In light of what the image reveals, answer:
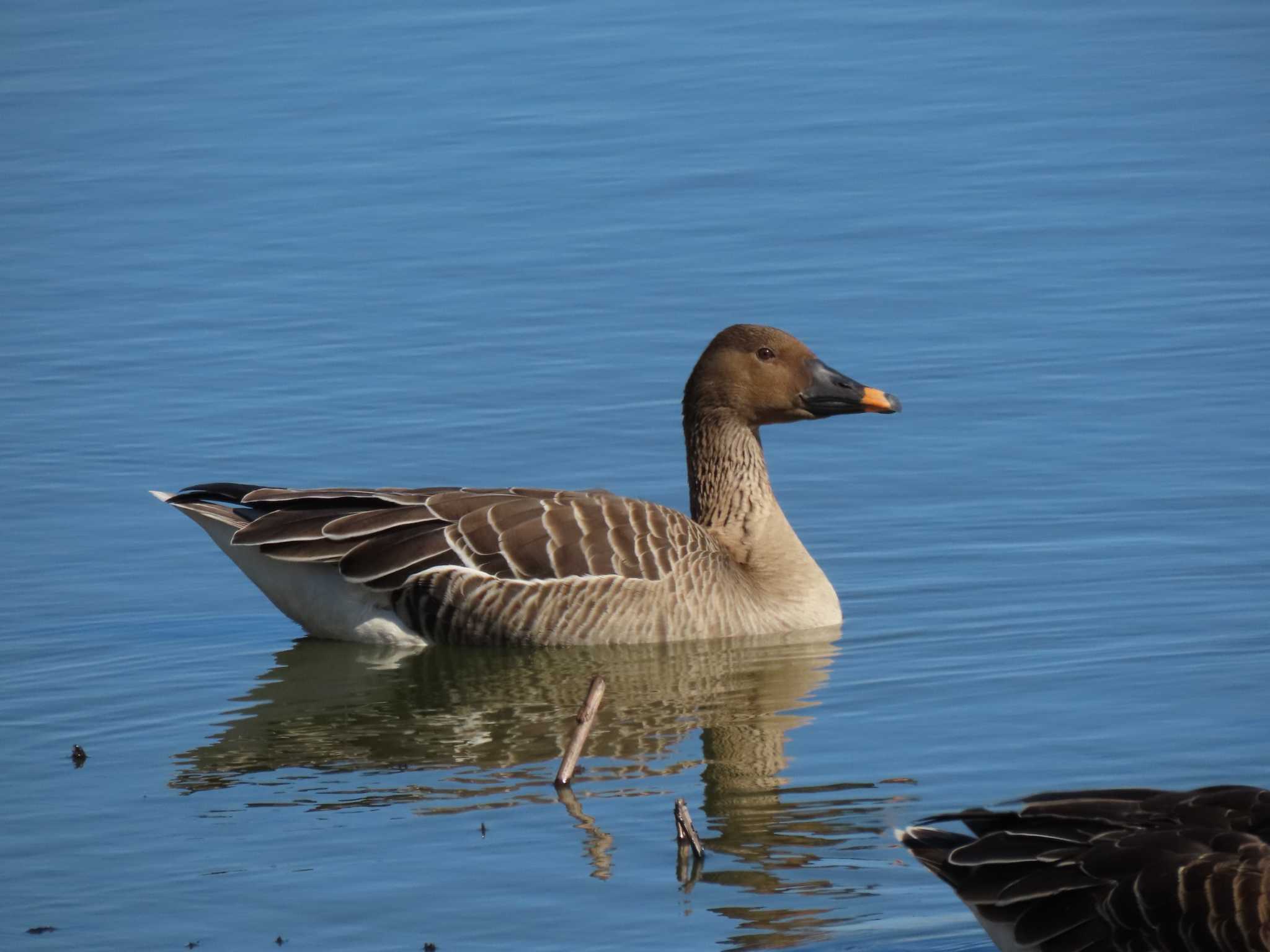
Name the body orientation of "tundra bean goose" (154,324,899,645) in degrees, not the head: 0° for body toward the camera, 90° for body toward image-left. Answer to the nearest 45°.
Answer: approximately 270°

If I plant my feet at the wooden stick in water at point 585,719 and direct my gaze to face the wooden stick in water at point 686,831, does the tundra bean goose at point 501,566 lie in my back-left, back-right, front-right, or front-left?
back-left

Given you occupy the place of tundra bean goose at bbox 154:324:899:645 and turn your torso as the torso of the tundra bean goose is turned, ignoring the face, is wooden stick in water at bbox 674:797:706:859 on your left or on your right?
on your right

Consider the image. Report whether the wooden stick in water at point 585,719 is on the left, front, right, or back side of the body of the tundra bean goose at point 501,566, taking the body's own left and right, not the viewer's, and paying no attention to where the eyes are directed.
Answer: right
